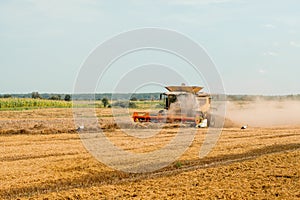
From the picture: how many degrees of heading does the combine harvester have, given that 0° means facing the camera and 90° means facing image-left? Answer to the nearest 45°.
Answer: approximately 45°
